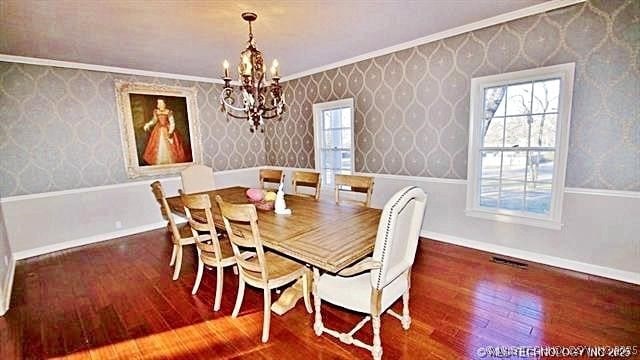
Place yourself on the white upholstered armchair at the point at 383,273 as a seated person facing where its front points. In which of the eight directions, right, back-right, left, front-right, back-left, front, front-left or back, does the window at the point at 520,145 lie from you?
right

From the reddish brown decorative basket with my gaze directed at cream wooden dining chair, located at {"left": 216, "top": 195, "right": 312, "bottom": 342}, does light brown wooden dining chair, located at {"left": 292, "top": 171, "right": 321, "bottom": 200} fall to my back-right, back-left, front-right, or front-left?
back-left

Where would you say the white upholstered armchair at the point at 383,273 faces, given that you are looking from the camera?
facing away from the viewer and to the left of the viewer

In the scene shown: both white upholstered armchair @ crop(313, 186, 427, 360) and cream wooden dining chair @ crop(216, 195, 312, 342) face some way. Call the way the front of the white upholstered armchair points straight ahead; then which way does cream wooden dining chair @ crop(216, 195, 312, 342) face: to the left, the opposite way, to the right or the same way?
to the right

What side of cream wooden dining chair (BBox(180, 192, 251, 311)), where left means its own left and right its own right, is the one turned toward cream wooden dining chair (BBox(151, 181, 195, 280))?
left

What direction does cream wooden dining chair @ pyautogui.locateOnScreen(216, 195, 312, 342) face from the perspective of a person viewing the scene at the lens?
facing away from the viewer and to the right of the viewer

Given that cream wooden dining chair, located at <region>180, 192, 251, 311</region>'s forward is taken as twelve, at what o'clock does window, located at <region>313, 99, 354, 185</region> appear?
The window is roughly at 12 o'clock from the cream wooden dining chair.

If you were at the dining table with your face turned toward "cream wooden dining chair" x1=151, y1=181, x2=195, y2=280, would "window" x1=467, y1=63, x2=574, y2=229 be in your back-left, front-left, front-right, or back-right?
back-right

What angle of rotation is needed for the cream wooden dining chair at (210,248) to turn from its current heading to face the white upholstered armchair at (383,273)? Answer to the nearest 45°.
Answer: approximately 90° to its right

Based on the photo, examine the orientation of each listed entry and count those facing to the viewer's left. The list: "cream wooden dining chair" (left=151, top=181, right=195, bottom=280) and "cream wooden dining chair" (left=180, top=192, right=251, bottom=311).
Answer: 0

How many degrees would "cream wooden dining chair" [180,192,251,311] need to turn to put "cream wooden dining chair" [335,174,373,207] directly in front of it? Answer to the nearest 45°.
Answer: approximately 45° to its right

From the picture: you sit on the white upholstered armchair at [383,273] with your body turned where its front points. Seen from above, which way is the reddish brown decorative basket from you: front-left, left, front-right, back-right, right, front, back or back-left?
front

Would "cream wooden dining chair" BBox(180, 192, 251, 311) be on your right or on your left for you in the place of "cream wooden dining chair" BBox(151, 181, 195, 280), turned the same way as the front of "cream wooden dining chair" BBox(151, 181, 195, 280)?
on your right

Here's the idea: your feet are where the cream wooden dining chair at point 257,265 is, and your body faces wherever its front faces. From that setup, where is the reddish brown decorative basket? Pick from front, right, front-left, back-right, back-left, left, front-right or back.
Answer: front-left

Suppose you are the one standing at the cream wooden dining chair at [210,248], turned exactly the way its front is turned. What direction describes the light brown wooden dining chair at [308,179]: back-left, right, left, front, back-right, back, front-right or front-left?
front

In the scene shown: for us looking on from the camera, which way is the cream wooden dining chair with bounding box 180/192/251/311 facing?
facing away from the viewer and to the right of the viewer

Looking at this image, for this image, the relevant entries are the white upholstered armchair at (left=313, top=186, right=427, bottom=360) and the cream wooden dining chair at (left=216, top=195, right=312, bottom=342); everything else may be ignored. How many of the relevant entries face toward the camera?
0
